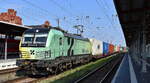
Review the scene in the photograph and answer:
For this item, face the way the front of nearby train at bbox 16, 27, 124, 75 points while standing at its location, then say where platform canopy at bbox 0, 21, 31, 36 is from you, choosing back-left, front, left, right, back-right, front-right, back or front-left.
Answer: right

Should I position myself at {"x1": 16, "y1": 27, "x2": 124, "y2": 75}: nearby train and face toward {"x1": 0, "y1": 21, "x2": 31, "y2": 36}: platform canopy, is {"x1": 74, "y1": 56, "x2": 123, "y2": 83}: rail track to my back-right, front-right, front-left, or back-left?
back-right

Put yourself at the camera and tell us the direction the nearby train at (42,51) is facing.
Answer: facing the viewer and to the left of the viewer
